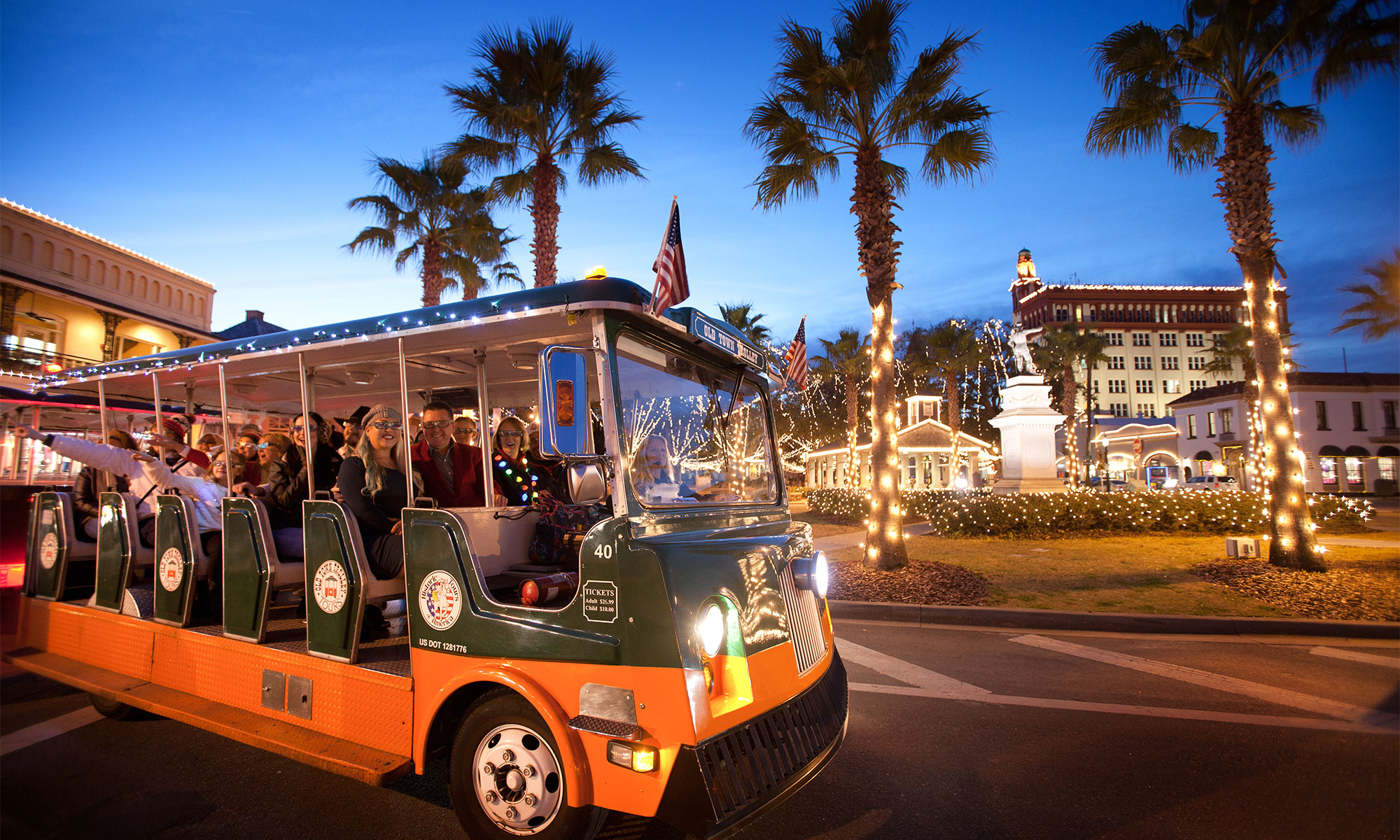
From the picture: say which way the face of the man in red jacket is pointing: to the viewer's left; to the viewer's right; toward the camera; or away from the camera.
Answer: toward the camera

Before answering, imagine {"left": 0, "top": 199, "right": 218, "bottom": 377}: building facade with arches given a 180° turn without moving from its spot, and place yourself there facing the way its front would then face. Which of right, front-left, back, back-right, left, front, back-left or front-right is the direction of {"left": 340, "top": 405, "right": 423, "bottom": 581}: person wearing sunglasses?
back-left

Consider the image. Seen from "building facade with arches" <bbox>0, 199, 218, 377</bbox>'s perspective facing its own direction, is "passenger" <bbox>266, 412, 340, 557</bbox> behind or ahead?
ahead

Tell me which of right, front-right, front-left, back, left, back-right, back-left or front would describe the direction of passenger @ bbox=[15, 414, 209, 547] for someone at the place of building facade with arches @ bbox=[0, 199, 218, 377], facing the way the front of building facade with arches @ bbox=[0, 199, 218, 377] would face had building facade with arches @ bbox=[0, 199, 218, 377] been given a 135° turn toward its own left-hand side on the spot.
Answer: back

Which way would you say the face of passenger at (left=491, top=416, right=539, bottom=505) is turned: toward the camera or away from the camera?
toward the camera

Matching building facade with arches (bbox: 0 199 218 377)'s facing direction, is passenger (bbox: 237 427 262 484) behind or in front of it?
in front

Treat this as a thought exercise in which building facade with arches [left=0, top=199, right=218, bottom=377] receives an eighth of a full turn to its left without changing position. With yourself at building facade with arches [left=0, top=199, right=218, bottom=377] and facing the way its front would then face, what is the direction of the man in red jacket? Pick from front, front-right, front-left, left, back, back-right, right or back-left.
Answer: right

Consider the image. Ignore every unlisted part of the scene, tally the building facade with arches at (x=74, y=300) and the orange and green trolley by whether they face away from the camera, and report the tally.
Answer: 0

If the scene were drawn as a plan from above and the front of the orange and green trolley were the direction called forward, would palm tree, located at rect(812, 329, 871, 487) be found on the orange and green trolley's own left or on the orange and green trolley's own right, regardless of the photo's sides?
on the orange and green trolley's own left

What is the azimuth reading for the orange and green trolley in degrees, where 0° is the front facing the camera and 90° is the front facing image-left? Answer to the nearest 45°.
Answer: approximately 315°

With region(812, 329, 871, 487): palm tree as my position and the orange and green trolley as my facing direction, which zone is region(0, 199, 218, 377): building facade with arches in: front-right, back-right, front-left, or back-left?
front-right

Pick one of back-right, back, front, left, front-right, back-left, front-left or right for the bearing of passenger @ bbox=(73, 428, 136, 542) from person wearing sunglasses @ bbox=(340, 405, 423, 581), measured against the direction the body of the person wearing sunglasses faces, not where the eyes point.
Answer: back

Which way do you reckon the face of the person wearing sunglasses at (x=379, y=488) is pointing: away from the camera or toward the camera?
toward the camera

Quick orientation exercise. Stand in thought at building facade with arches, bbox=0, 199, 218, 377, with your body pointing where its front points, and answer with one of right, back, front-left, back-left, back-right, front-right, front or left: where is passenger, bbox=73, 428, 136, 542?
front-right
